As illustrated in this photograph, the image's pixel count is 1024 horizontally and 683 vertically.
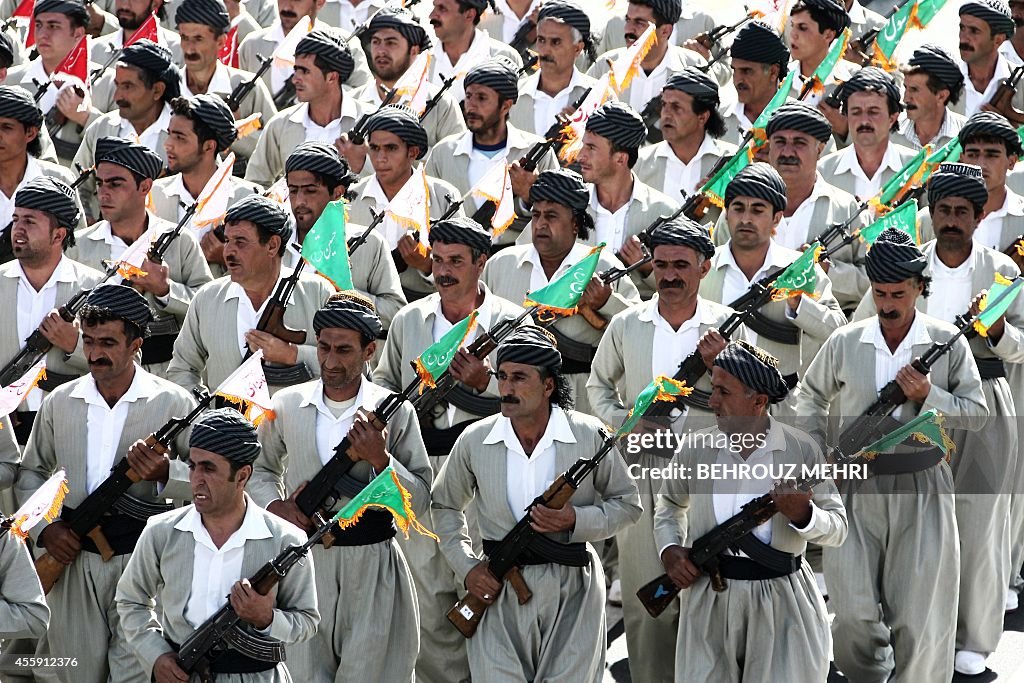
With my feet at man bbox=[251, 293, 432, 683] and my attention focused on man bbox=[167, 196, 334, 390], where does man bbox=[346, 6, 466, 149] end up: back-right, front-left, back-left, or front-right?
front-right

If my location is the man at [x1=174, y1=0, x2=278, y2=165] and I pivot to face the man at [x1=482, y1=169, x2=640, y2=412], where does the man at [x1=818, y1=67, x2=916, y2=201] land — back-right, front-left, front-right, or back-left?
front-left

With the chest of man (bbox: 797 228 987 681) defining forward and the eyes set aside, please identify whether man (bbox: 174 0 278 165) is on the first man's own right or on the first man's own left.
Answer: on the first man's own right

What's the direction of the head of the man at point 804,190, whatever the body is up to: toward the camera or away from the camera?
toward the camera

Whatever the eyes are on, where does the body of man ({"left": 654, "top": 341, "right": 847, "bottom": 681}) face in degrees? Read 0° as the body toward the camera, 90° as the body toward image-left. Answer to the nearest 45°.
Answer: approximately 45°

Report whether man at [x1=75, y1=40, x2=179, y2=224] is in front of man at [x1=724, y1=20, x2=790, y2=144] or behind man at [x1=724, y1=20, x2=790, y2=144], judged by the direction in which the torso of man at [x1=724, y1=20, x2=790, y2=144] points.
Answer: in front

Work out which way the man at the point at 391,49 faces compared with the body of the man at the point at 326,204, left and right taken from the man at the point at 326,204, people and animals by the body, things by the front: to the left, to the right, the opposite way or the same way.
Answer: the same way

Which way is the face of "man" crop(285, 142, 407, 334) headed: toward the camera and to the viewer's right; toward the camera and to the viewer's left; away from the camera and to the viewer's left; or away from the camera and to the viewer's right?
toward the camera and to the viewer's left

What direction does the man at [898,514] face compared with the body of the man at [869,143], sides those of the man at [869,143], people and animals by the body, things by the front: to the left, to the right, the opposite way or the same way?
the same way

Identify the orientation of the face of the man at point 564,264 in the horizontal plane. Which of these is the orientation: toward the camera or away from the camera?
toward the camera

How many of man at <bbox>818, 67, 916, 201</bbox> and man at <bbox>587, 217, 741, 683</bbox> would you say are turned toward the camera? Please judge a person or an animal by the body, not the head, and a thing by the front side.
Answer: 2

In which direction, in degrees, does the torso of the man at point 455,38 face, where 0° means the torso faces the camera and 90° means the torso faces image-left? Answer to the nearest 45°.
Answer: approximately 45°

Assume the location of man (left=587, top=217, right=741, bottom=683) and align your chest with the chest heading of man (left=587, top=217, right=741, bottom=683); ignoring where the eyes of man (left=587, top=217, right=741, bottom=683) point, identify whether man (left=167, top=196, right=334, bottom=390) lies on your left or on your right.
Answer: on your right

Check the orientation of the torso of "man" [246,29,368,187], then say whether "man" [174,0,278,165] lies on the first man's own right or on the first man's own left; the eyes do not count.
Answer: on the first man's own right

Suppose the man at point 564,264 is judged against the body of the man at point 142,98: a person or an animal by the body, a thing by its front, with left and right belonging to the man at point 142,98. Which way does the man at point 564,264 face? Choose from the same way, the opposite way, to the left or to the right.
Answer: the same way

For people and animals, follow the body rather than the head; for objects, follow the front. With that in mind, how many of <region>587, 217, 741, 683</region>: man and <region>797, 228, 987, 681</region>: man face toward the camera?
2
